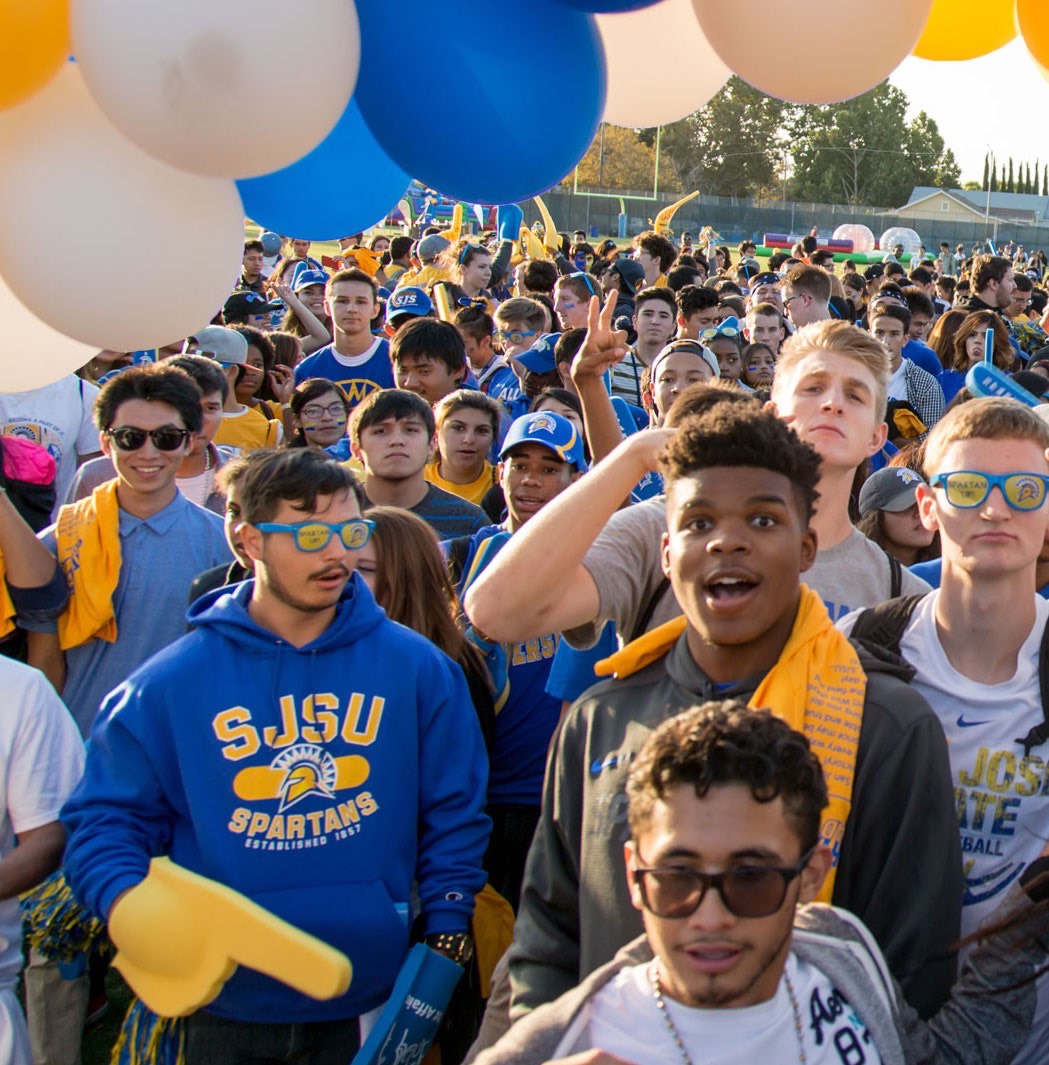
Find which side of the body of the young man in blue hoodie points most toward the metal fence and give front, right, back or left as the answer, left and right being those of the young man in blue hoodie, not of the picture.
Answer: back

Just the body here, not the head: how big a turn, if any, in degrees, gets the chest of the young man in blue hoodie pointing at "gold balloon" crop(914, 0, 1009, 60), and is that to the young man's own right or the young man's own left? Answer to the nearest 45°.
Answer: approximately 45° to the young man's own left

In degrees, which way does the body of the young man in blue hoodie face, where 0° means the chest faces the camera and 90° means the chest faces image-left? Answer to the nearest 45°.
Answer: approximately 0°
